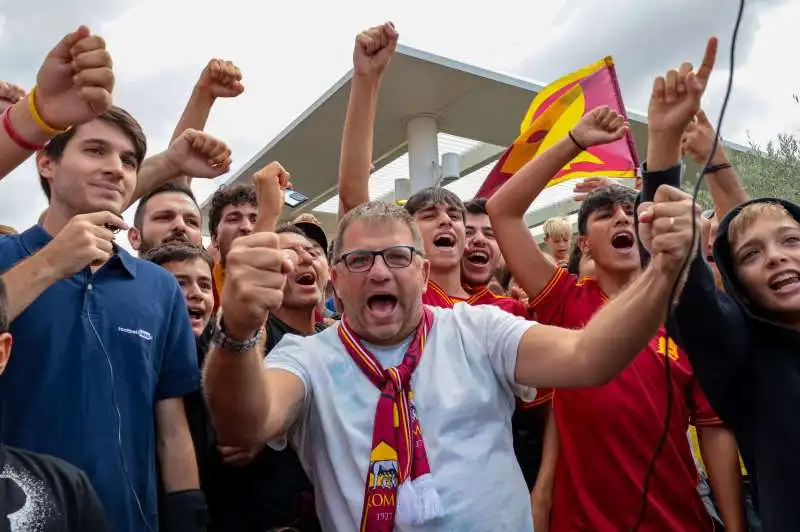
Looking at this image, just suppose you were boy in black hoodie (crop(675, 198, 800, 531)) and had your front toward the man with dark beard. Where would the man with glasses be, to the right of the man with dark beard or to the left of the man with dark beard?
left

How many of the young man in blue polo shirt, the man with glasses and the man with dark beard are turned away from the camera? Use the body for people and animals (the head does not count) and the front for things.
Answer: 0

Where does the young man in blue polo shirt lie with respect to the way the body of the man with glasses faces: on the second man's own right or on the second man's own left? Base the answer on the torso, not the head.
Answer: on the second man's own right

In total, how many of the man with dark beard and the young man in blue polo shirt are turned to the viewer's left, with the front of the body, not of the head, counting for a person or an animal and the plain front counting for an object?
0

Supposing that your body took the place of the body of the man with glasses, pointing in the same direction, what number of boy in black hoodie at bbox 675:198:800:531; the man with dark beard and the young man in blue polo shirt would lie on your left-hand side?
1

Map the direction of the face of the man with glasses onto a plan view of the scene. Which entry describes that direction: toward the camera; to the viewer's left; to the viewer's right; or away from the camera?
toward the camera

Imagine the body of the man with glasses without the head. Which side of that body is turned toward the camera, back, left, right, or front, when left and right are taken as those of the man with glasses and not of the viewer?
front

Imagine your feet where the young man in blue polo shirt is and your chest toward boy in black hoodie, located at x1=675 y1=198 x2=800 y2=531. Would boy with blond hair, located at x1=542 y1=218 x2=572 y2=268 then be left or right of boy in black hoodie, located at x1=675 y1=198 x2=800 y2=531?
left

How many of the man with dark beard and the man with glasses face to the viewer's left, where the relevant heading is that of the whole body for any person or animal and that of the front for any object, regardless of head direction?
0

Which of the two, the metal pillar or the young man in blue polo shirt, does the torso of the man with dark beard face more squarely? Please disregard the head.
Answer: the young man in blue polo shirt

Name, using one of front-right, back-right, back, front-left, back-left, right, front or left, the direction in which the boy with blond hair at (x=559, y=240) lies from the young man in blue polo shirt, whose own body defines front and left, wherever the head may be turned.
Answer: left

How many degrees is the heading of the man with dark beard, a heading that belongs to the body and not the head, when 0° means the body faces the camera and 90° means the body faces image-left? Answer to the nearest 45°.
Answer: approximately 315°

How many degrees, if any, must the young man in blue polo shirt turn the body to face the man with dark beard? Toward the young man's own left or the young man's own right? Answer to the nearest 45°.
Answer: approximately 135° to the young man's own left

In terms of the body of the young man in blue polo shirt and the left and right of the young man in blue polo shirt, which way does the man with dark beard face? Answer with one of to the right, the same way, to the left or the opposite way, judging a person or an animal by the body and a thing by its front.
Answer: the same way

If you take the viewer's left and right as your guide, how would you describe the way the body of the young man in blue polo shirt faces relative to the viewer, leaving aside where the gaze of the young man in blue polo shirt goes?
facing the viewer and to the right of the viewer
